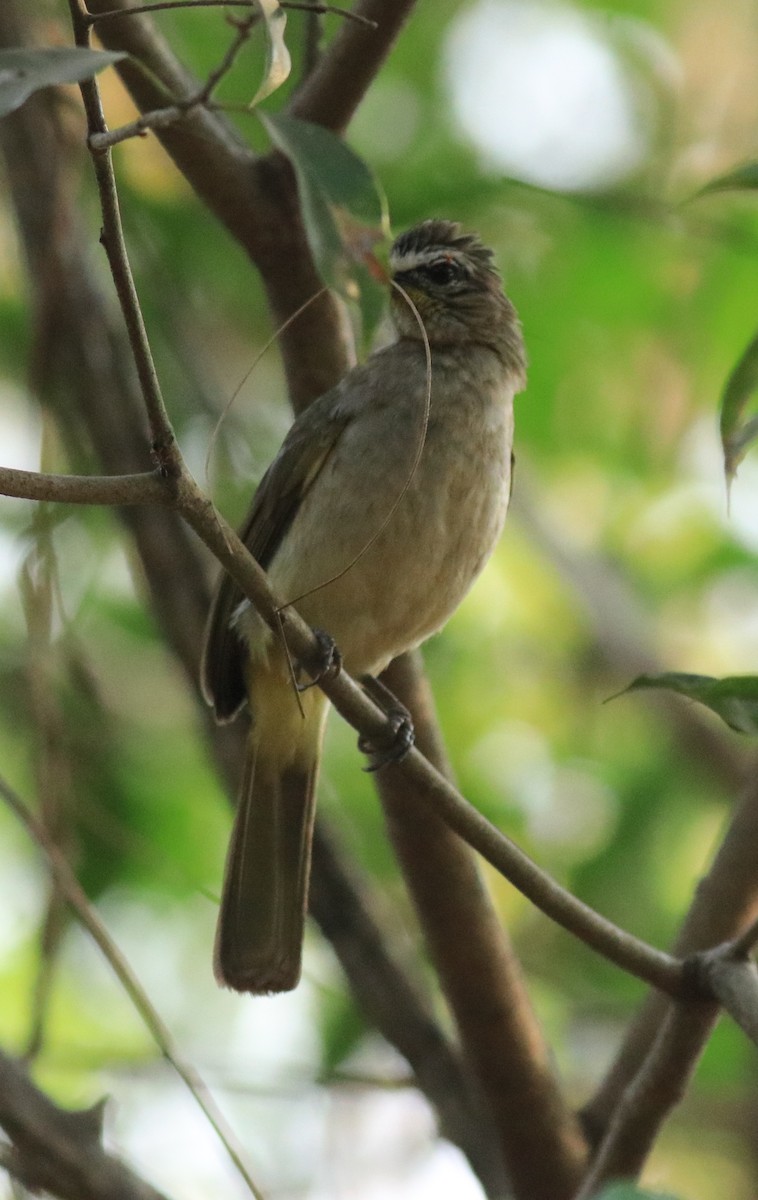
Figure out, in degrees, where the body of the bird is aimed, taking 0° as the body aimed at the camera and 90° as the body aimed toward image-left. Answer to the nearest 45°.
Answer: approximately 315°
